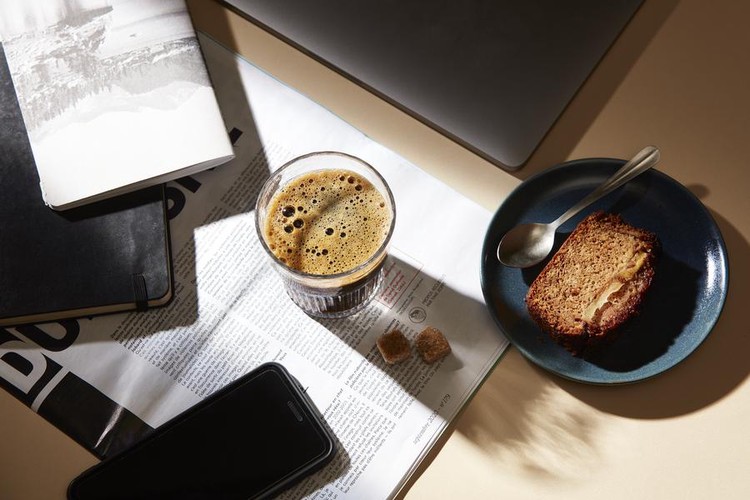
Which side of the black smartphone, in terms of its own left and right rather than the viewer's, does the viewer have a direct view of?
front
